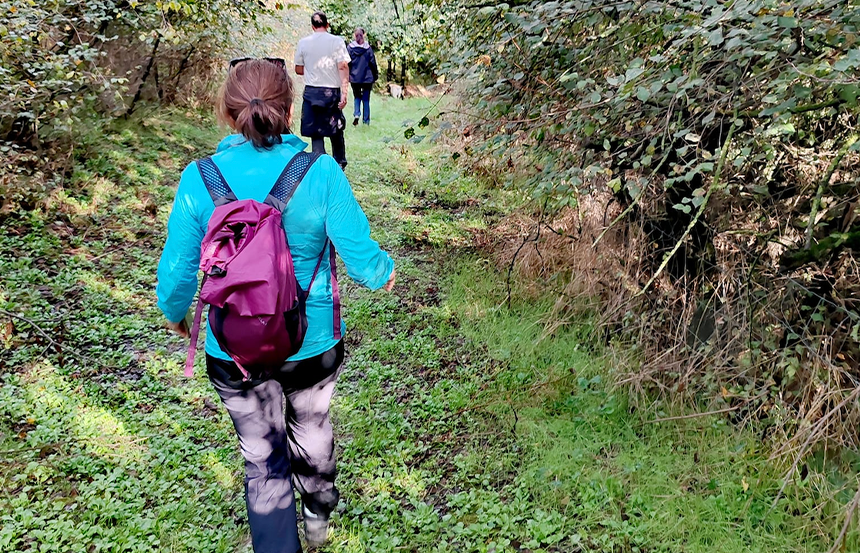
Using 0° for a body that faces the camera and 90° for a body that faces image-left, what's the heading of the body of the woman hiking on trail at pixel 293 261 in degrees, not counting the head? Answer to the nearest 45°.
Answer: approximately 180°

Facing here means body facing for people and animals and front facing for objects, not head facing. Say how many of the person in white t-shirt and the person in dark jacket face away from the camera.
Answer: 2

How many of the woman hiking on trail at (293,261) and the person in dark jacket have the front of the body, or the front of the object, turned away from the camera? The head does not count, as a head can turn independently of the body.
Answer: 2

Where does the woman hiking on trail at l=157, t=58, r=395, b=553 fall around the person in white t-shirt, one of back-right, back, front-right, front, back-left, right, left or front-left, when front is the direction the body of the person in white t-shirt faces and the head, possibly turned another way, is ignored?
back

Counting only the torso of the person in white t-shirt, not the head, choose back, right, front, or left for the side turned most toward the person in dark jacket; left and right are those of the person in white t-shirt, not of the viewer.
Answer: front

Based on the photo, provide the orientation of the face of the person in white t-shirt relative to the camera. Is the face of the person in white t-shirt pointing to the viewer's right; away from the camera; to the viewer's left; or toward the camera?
away from the camera

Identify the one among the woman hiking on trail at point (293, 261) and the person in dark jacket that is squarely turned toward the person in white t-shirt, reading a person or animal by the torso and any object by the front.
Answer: the woman hiking on trail

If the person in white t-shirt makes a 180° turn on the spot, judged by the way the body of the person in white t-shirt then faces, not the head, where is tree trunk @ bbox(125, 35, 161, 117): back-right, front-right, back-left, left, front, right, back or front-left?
back-right

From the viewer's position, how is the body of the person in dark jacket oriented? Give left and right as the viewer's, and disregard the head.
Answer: facing away from the viewer

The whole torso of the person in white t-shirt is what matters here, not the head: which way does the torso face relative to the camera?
away from the camera

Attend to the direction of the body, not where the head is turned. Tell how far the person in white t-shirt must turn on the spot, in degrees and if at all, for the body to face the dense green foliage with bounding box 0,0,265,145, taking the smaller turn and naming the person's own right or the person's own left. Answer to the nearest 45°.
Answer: approximately 90° to the person's own left

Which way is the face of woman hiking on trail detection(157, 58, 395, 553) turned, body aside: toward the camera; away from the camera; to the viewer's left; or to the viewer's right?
away from the camera
